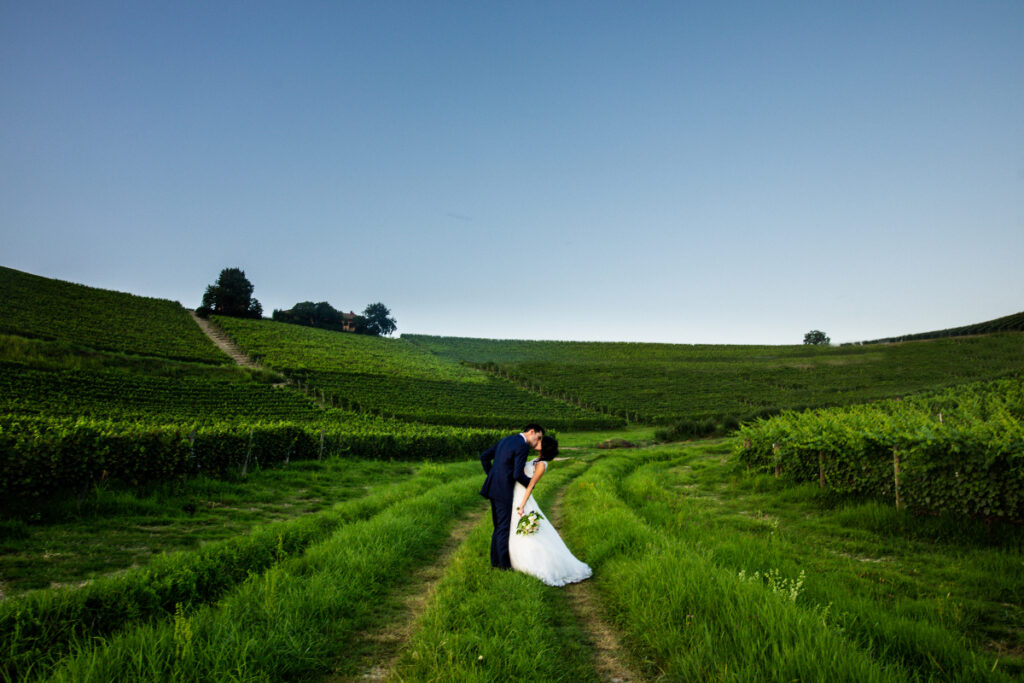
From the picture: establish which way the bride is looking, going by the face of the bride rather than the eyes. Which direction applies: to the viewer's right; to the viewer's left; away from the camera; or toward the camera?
to the viewer's left

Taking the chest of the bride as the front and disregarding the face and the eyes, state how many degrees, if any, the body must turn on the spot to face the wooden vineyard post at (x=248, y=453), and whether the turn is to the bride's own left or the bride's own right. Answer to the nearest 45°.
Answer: approximately 45° to the bride's own right

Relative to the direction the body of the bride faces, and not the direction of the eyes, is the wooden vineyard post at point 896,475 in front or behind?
behind

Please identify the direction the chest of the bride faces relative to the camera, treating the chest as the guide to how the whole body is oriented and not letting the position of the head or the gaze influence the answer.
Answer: to the viewer's left

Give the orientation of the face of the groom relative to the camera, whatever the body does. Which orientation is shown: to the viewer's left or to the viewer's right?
to the viewer's right
